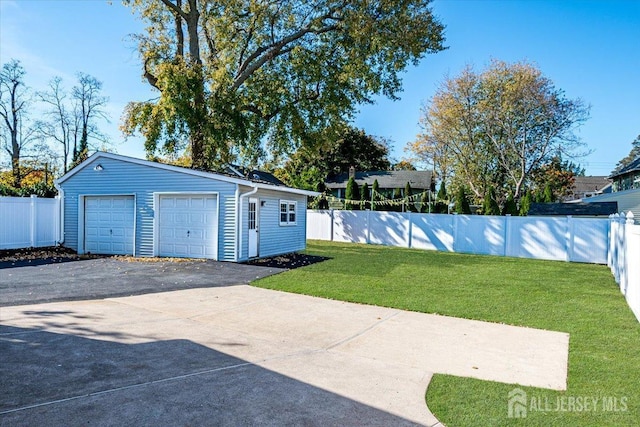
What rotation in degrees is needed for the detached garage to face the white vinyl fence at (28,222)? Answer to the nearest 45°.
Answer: approximately 90° to its right

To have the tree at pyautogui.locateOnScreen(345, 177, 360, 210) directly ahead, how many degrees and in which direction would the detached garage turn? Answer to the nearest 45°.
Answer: approximately 180°

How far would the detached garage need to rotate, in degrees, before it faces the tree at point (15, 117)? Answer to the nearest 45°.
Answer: approximately 90° to its right

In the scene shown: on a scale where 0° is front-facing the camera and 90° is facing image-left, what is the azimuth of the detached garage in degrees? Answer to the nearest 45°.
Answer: approximately 45°

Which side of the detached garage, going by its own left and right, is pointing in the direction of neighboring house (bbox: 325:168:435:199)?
back

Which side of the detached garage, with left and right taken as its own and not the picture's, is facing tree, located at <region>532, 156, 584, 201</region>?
back

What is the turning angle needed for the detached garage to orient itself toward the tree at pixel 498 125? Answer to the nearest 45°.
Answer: approximately 180°

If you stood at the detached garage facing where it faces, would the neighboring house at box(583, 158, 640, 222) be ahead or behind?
behind

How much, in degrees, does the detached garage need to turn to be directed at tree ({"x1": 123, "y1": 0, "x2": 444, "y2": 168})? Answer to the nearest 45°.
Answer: approximately 180°
